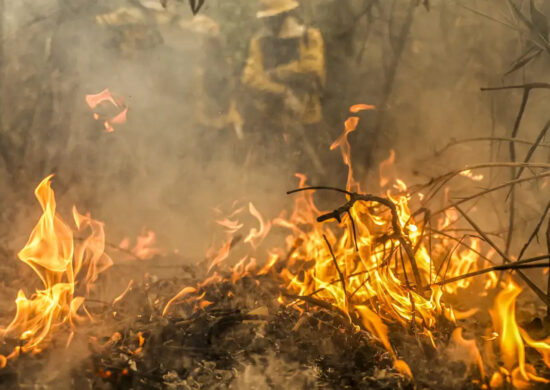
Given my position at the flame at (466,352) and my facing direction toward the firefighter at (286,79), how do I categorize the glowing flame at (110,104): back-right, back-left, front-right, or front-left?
front-left
